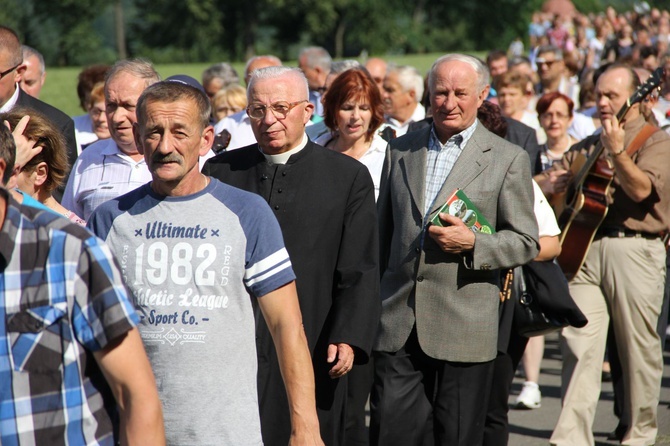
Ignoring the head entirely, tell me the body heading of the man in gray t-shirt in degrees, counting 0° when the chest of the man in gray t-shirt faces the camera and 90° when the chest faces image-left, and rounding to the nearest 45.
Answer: approximately 0°

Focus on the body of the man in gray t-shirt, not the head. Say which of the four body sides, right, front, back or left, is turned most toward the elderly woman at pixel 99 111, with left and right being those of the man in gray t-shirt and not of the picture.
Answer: back

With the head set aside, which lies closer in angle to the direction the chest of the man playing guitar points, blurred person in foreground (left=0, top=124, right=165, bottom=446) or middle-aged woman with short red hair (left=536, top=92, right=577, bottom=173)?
the blurred person in foreground

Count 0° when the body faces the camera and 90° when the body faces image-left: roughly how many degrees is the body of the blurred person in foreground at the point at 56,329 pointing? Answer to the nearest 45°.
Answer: approximately 45°

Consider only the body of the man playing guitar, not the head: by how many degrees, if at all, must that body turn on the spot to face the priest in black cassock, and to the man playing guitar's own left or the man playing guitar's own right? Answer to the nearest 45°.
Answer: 0° — they already face them

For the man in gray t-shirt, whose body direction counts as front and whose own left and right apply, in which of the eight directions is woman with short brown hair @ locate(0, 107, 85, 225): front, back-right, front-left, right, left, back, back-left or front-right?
back-right

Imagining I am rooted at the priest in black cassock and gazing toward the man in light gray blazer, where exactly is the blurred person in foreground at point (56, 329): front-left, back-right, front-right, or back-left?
back-right

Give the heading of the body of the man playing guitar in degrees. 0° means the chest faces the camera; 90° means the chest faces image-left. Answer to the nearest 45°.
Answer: approximately 45°

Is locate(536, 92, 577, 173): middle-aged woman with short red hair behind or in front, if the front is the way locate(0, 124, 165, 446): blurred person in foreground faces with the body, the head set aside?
behind

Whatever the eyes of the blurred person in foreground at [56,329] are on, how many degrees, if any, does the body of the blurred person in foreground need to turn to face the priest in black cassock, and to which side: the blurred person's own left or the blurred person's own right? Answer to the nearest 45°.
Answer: approximately 180°
